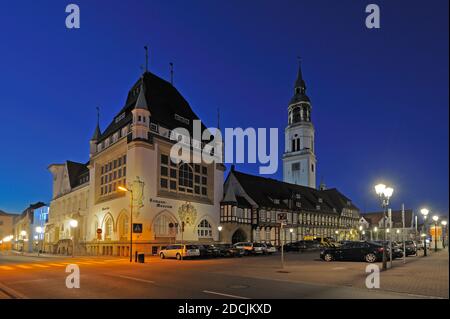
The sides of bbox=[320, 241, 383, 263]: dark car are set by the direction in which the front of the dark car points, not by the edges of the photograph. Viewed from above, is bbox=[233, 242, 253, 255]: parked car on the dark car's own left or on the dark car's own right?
on the dark car's own right

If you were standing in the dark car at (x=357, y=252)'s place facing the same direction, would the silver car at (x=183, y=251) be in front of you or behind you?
in front

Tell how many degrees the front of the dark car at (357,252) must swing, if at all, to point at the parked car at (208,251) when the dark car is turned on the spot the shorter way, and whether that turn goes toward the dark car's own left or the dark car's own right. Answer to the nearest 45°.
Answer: approximately 45° to the dark car's own right

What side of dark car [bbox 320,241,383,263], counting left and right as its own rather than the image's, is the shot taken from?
left

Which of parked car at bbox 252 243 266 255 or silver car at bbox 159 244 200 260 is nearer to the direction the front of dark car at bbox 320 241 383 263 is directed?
the silver car
